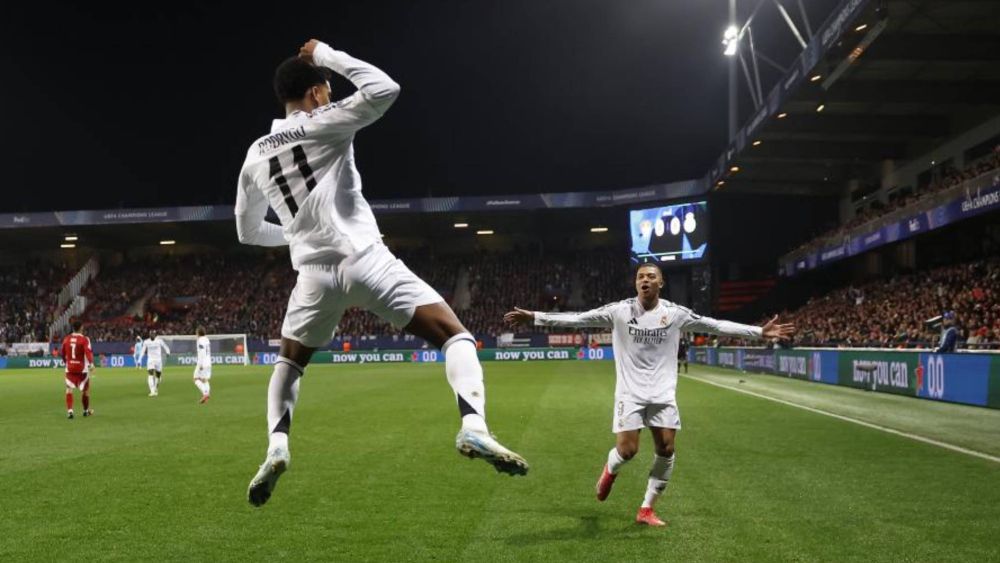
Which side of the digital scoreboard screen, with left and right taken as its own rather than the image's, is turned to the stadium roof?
left

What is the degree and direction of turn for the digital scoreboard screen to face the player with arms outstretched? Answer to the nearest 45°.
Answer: approximately 45° to its left

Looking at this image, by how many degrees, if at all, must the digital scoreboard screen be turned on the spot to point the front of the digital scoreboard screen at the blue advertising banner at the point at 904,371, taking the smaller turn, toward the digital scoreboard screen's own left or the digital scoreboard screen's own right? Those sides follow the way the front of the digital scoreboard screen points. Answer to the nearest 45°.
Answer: approximately 45° to the digital scoreboard screen's own left

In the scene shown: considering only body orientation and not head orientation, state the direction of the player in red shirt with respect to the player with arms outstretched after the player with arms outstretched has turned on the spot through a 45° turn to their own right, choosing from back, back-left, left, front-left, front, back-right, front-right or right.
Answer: right

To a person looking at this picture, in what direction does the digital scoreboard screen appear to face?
facing the viewer and to the left of the viewer

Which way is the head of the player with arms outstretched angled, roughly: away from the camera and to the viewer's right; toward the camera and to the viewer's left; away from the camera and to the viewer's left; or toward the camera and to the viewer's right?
toward the camera and to the viewer's left

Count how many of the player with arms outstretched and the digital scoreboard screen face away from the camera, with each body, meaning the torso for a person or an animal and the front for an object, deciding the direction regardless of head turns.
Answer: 0

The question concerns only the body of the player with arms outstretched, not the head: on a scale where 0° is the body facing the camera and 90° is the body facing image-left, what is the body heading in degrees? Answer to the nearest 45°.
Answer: approximately 0°

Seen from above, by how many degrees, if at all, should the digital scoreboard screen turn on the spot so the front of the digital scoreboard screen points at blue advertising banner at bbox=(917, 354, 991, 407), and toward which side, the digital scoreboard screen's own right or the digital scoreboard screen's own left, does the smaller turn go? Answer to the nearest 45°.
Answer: approximately 45° to the digital scoreboard screen's own left

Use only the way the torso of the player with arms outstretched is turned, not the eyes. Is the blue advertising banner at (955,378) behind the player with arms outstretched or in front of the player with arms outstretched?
behind

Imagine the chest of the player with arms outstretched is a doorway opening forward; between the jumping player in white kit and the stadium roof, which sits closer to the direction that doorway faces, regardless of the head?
the jumping player in white kit
